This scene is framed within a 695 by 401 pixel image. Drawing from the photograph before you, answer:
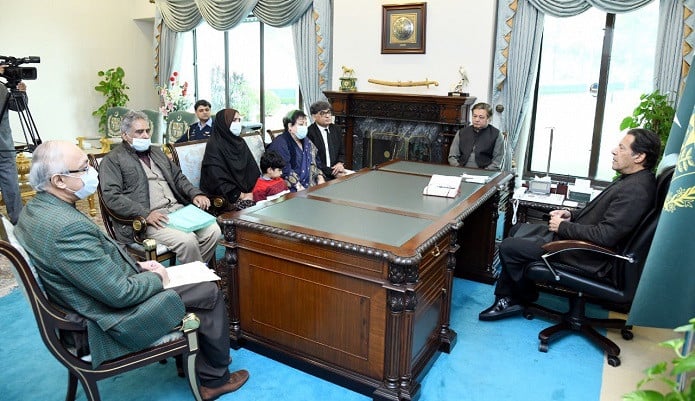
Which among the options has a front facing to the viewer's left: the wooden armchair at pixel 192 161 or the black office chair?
the black office chair

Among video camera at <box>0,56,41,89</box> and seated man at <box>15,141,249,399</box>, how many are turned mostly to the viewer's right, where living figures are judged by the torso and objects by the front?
2

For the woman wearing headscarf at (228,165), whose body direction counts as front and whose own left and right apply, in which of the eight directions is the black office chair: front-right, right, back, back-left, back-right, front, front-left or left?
front

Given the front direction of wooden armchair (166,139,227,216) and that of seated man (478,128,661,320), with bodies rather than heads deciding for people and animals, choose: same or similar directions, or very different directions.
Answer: very different directions

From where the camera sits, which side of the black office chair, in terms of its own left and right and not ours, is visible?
left

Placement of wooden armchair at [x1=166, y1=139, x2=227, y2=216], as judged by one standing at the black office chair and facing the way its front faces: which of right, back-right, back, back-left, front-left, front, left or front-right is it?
front

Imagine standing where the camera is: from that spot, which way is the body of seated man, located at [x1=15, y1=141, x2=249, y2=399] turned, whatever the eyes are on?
to the viewer's right

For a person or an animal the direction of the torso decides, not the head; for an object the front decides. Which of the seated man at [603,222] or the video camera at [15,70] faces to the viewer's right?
the video camera

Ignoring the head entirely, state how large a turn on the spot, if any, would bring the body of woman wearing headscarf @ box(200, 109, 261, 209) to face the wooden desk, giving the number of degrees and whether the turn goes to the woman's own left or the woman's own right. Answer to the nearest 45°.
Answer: approximately 45° to the woman's own right

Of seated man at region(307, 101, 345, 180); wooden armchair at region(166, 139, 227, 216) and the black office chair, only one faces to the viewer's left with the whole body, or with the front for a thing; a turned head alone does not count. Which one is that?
the black office chair

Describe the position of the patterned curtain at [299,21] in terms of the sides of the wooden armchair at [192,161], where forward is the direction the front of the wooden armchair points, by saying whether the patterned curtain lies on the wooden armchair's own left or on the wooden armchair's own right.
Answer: on the wooden armchair's own left

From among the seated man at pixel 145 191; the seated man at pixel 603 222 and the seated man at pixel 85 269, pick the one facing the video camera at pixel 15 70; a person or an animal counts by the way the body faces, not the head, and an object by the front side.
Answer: the seated man at pixel 603 222

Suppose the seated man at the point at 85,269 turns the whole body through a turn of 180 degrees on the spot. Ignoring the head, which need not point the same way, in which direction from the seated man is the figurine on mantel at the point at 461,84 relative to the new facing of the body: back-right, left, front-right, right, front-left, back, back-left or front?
back-right

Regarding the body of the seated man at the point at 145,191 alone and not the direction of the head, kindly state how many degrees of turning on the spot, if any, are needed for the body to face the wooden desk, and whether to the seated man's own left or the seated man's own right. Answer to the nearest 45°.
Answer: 0° — they already face it

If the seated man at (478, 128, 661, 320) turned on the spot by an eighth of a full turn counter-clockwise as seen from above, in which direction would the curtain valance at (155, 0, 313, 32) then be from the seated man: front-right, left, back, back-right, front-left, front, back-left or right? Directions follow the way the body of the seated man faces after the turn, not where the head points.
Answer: right

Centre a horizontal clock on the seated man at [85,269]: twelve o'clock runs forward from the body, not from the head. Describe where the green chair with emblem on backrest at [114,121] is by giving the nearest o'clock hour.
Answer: The green chair with emblem on backrest is roughly at 9 o'clock from the seated man.

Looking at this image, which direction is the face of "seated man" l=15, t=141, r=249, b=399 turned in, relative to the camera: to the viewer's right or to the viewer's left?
to the viewer's right

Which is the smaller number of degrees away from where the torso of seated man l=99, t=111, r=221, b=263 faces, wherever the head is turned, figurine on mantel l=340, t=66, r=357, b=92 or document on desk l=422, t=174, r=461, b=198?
the document on desk

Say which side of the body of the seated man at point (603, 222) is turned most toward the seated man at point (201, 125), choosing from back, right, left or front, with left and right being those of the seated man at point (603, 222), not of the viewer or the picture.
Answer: front

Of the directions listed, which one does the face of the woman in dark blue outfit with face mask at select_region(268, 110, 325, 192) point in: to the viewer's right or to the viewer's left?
to the viewer's right
